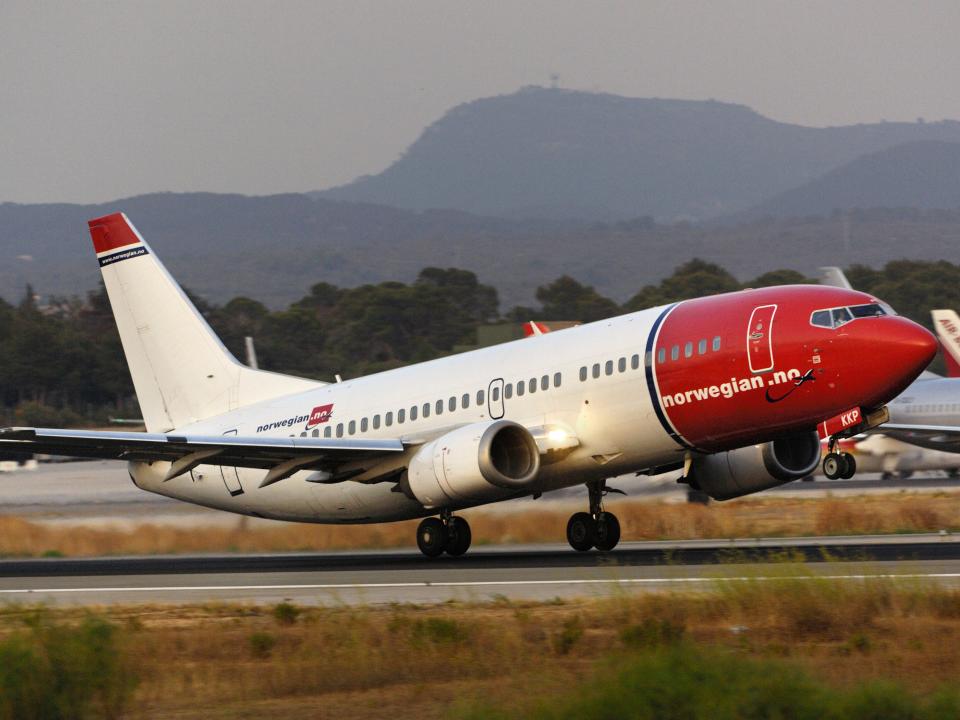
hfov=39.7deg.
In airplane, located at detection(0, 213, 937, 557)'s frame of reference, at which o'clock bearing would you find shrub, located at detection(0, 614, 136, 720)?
The shrub is roughly at 2 o'clock from the airplane.

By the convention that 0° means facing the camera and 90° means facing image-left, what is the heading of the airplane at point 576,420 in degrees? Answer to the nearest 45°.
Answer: approximately 315°

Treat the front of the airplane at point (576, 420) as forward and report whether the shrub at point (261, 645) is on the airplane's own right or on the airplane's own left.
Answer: on the airplane's own right
